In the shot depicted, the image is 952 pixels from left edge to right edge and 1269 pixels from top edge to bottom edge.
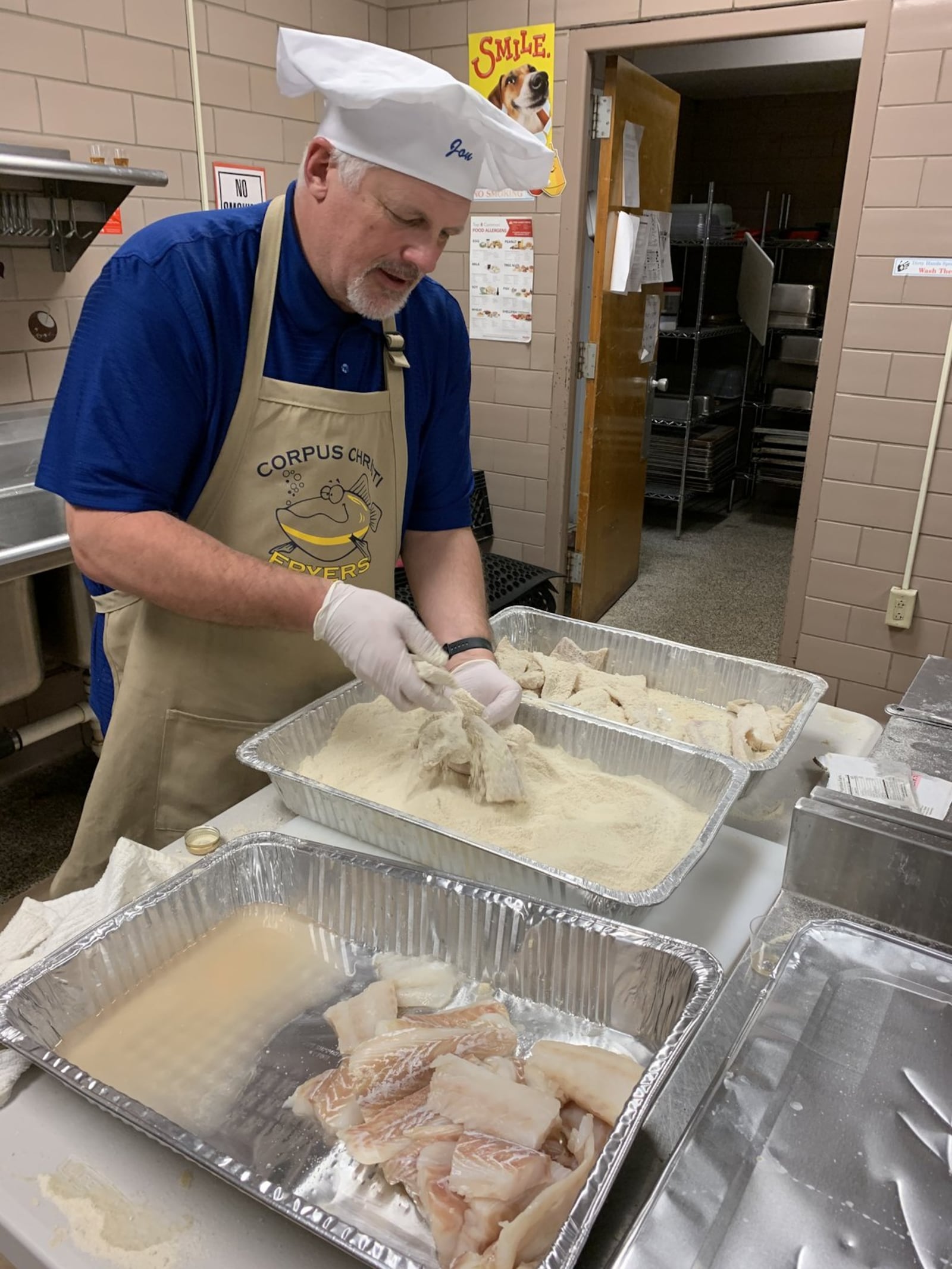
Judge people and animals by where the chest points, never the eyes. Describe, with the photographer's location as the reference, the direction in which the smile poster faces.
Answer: facing the viewer and to the left of the viewer

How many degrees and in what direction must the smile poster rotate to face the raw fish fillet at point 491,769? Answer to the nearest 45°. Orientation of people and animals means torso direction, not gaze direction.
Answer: approximately 45° to its left

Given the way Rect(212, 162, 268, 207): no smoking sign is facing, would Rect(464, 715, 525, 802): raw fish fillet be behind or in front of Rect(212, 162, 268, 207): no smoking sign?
in front

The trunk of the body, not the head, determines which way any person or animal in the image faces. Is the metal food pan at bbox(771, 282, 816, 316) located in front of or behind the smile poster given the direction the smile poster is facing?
behind

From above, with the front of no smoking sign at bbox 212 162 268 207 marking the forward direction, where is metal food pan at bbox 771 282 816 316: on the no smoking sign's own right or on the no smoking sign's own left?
on the no smoking sign's own left

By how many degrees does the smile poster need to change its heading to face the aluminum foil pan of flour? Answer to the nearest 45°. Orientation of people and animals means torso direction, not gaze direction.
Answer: approximately 45° to its left

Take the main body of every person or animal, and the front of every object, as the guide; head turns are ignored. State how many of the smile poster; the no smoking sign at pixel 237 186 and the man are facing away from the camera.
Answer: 0

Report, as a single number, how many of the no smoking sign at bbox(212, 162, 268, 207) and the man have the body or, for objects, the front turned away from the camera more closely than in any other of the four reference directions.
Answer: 0

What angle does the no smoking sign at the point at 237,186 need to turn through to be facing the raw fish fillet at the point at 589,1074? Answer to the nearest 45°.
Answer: approximately 45° to its right

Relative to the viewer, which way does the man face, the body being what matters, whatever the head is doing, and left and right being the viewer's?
facing the viewer and to the right of the viewer

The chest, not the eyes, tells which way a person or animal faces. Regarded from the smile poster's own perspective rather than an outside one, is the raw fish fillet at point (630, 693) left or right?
on its left
